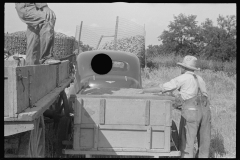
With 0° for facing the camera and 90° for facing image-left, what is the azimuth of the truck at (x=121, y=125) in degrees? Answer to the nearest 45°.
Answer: approximately 180°

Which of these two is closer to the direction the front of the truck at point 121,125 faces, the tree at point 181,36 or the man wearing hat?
the tree

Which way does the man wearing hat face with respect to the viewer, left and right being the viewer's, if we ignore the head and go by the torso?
facing away from the viewer and to the left of the viewer

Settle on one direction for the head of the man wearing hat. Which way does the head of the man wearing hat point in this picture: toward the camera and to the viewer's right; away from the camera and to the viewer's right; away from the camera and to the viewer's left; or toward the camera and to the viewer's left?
away from the camera and to the viewer's left

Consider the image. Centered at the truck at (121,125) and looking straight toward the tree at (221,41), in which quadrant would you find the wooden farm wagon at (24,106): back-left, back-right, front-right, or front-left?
back-left
